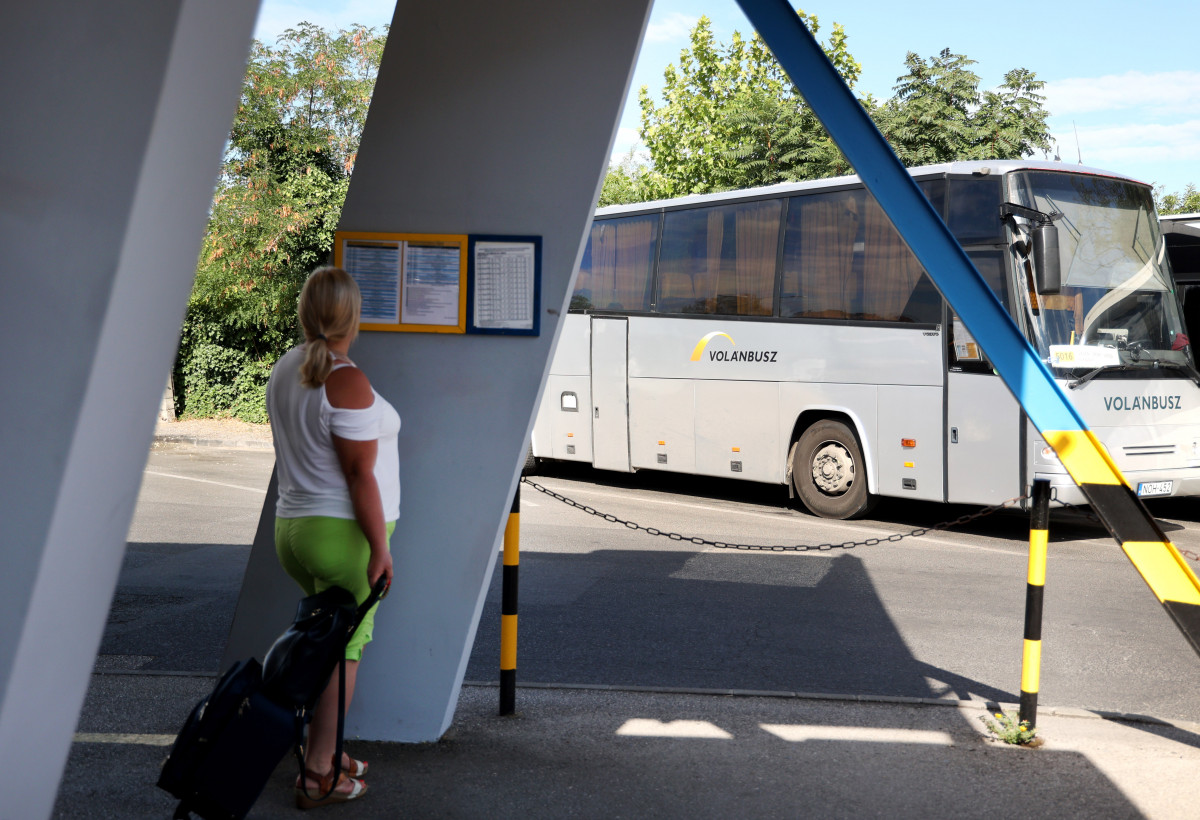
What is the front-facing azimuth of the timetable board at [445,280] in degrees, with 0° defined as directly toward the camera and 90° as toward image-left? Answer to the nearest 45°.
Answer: approximately 0°

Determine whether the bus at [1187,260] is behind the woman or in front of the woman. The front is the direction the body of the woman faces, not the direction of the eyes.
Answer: in front

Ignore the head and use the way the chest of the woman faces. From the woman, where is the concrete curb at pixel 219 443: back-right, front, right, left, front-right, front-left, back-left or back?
front-left

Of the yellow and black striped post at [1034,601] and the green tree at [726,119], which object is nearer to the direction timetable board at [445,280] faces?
the yellow and black striped post

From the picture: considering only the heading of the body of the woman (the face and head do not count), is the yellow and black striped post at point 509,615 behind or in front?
in front

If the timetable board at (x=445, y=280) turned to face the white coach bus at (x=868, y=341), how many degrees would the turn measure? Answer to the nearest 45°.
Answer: approximately 135° to its left

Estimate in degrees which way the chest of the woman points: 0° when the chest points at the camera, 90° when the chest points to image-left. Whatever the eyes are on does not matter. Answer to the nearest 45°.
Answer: approximately 225°

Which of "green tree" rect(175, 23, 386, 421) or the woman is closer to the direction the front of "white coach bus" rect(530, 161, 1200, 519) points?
the woman

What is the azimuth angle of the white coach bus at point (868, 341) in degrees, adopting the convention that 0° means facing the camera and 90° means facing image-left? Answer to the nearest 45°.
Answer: approximately 315°

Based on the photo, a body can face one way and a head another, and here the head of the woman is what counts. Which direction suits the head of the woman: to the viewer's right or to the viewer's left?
to the viewer's right

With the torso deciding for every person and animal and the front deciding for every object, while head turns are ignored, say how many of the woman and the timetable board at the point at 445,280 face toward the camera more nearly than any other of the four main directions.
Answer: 1

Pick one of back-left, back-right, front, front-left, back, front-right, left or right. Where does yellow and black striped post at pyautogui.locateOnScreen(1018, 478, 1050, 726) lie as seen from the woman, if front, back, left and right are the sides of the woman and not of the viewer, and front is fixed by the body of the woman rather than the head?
front-right
